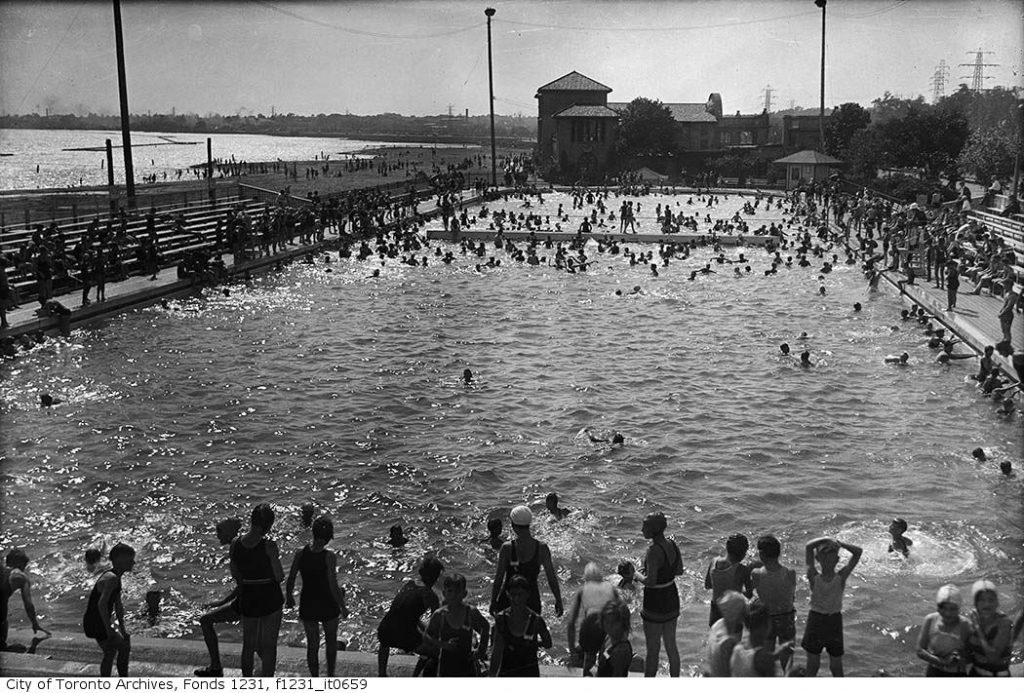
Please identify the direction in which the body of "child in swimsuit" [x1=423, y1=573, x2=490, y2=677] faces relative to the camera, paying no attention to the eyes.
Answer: toward the camera

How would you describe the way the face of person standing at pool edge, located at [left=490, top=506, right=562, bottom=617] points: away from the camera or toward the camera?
away from the camera

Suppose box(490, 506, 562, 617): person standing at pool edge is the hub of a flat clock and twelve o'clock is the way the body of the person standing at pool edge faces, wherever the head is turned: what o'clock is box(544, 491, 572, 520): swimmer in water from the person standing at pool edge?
The swimmer in water is roughly at 12 o'clock from the person standing at pool edge.
